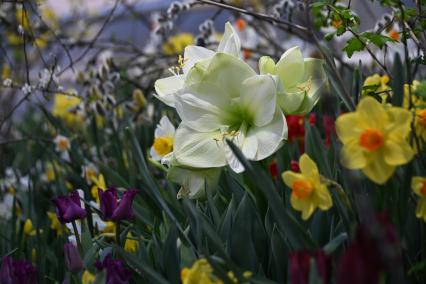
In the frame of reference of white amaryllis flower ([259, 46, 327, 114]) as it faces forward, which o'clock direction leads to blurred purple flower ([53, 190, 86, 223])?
The blurred purple flower is roughly at 4 o'clock from the white amaryllis flower.

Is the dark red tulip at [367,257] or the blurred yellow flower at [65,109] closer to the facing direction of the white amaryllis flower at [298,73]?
the dark red tulip

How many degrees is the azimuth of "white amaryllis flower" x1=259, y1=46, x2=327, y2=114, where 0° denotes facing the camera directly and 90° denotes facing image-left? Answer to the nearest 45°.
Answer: approximately 315°

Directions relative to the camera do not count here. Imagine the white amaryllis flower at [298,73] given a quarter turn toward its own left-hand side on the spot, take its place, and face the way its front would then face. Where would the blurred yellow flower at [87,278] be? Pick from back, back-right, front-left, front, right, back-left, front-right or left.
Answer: back

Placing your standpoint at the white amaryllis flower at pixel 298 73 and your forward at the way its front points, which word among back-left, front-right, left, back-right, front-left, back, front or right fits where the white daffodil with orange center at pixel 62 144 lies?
back

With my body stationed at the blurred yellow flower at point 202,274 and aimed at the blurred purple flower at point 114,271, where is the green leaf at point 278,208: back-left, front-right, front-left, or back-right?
back-right

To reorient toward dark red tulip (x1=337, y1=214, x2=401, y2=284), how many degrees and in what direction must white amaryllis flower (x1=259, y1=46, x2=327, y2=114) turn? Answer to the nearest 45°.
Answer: approximately 45° to its right

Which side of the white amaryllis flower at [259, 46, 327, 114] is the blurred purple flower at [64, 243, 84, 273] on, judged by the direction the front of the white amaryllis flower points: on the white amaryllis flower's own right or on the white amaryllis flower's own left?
on the white amaryllis flower's own right
